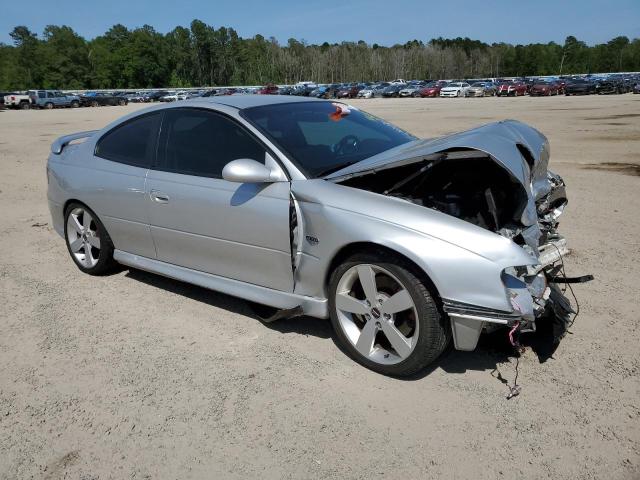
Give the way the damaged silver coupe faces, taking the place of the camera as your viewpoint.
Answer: facing the viewer and to the right of the viewer
